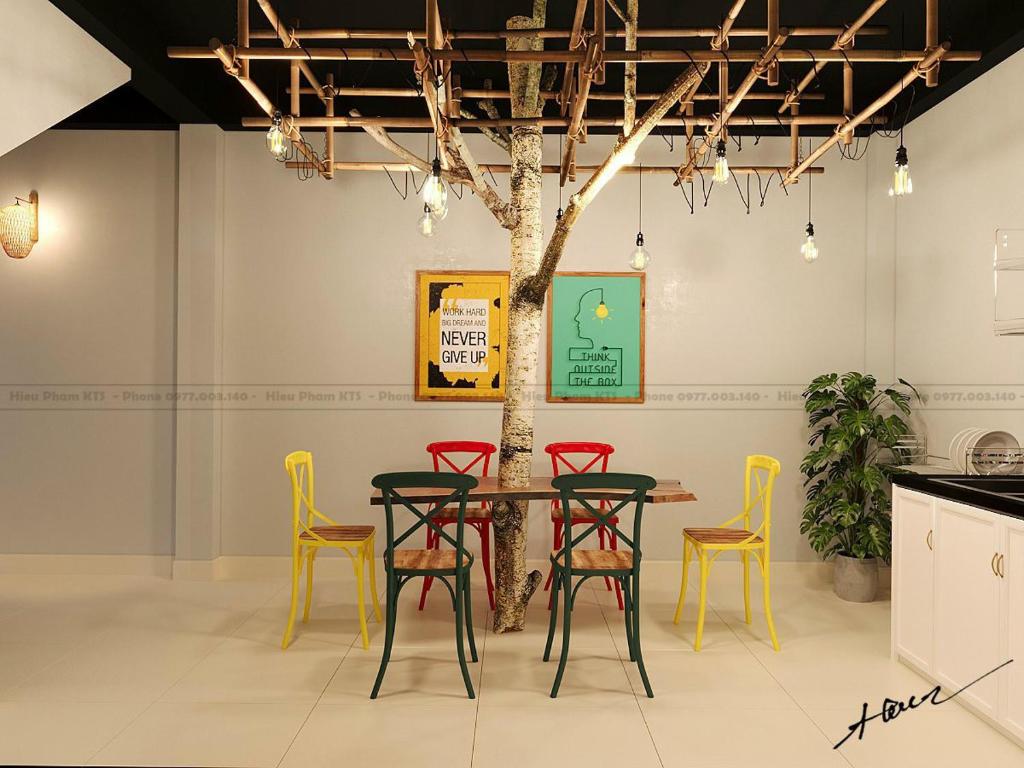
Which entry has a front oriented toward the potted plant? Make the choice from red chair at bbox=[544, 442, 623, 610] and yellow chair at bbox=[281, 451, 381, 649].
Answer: the yellow chair

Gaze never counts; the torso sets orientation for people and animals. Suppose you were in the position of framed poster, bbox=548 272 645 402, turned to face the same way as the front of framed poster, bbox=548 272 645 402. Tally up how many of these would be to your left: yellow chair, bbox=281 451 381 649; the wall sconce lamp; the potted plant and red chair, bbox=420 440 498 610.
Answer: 1

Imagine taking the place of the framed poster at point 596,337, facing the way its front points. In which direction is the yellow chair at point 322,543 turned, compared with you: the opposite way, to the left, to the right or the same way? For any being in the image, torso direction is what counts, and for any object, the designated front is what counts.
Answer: to the left

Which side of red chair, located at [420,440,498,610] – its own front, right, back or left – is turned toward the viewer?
front

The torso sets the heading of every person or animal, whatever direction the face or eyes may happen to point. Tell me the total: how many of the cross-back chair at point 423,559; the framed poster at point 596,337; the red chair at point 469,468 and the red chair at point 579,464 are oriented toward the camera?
3

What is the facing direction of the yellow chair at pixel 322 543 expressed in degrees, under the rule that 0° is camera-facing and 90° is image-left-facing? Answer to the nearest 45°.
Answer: approximately 270°

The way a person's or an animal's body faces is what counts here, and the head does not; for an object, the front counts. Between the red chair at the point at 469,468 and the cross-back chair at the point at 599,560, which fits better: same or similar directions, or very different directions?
very different directions

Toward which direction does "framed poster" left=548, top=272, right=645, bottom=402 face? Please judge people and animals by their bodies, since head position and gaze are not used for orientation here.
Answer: toward the camera

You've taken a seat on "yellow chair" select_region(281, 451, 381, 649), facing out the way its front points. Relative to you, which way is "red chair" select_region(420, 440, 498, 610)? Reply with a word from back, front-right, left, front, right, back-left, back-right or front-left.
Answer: front-left

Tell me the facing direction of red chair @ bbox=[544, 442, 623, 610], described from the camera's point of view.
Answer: facing the viewer

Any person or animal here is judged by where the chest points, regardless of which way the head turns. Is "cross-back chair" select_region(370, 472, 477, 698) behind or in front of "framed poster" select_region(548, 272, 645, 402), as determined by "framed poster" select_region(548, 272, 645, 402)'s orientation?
in front

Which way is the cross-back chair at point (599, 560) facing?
away from the camera

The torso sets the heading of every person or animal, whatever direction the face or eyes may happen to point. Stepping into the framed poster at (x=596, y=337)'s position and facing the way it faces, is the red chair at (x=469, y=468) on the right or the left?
on its right

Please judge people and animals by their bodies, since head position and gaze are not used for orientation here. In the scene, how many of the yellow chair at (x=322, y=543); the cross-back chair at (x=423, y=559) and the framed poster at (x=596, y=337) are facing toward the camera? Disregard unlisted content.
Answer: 1

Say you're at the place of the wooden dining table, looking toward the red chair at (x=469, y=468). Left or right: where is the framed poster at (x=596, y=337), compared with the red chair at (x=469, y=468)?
right

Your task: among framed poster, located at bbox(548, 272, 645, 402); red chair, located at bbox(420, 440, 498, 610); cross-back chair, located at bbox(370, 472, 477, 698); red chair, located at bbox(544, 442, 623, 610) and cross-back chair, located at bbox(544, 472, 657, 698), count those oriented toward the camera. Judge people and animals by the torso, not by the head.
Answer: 3
